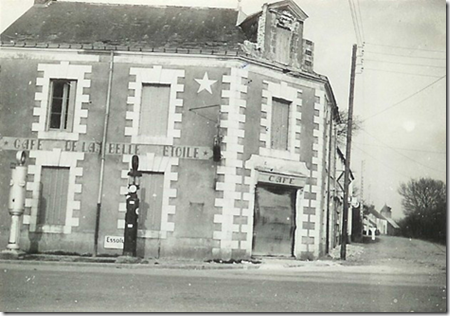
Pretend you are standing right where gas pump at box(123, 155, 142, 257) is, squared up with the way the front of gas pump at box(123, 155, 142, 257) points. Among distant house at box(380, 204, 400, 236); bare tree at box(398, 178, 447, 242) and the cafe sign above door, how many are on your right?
0

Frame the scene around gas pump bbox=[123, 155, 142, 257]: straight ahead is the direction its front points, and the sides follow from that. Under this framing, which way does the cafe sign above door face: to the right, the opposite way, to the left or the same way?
the same way

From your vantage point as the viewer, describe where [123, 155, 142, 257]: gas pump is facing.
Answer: facing the viewer

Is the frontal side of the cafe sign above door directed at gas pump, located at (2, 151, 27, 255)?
no

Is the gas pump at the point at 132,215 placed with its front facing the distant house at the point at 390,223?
no

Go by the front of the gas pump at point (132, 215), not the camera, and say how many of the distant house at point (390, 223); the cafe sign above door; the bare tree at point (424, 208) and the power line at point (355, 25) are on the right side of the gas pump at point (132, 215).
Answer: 0

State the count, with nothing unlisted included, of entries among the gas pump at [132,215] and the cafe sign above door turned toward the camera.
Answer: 2

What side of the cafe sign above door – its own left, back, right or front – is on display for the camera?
front

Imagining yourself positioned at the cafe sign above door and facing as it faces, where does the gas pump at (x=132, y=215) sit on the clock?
The gas pump is roughly at 2 o'clock from the cafe sign above door.
